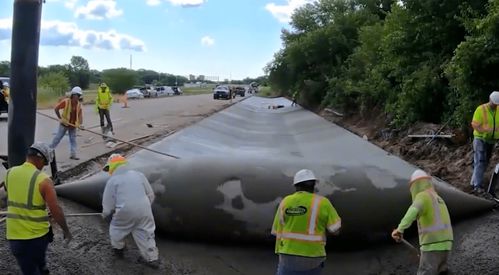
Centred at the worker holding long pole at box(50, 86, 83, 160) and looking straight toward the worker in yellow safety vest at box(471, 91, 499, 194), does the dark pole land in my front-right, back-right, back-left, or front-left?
front-right

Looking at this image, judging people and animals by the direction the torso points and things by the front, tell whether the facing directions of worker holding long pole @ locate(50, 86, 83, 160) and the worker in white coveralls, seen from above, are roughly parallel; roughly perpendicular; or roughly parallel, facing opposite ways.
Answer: roughly parallel, facing opposite ways

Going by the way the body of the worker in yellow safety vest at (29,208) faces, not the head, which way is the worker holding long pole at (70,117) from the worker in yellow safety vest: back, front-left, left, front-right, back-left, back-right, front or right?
front-left

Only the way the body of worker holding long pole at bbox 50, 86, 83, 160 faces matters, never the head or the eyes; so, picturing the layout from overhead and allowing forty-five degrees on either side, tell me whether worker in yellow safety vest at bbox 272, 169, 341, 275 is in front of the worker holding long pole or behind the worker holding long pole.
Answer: in front

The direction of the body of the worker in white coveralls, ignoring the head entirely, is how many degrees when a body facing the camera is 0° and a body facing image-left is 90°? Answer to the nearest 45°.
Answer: approximately 135°
